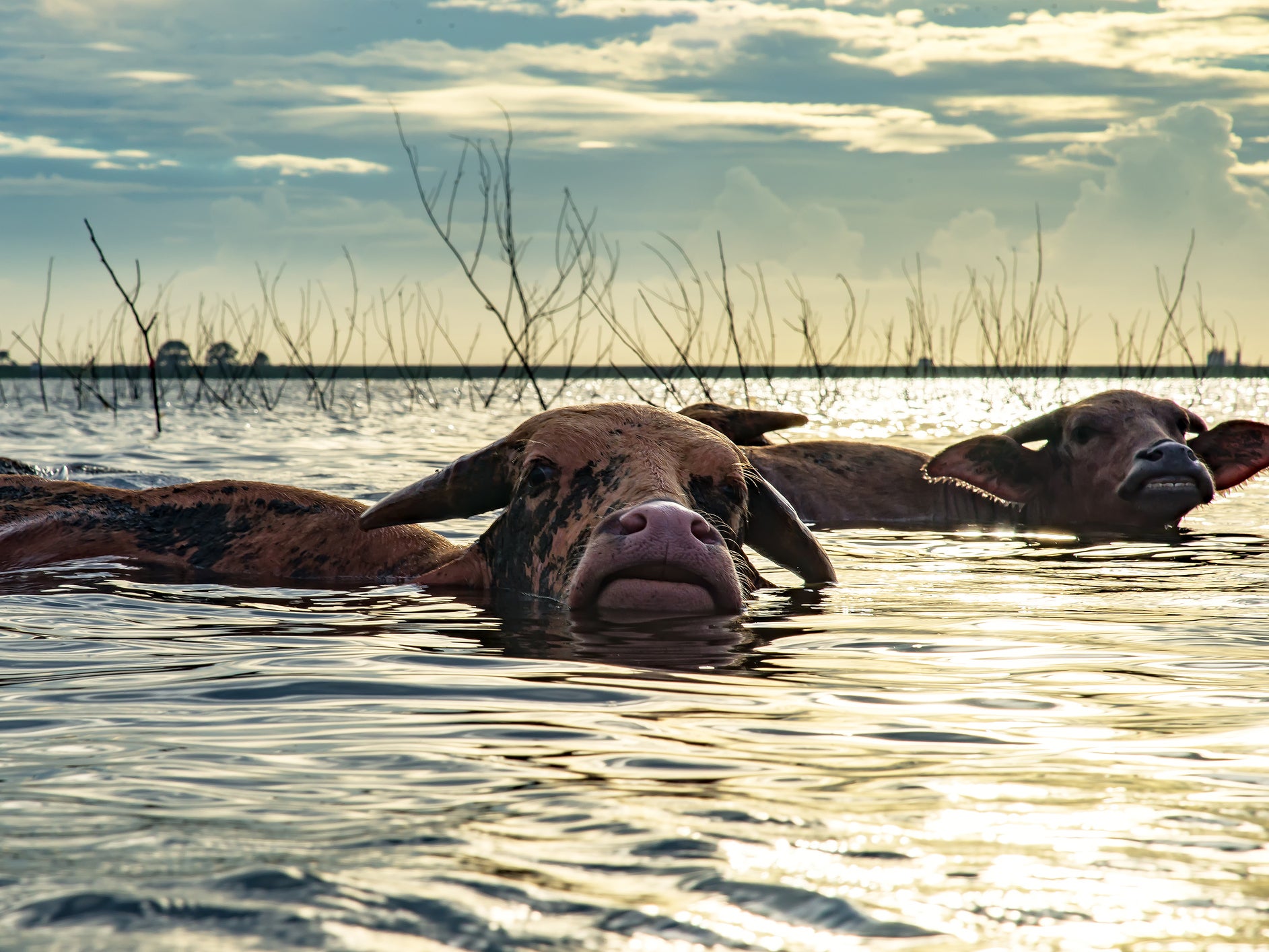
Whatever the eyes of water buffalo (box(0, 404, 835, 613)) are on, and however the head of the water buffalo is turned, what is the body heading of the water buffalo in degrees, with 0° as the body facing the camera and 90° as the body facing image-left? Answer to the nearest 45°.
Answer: approximately 315°

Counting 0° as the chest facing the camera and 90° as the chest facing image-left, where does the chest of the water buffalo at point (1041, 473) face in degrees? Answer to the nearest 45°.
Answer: approximately 315°
